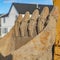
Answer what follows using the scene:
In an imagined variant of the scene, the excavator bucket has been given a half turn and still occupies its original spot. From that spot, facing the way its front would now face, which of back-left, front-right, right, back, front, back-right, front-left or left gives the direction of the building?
front-left
